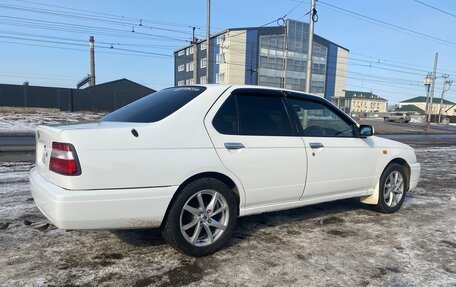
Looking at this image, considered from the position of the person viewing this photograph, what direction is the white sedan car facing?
facing away from the viewer and to the right of the viewer
